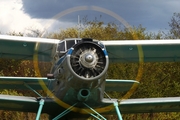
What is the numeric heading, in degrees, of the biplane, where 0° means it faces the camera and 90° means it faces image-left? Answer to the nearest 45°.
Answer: approximately 0°
